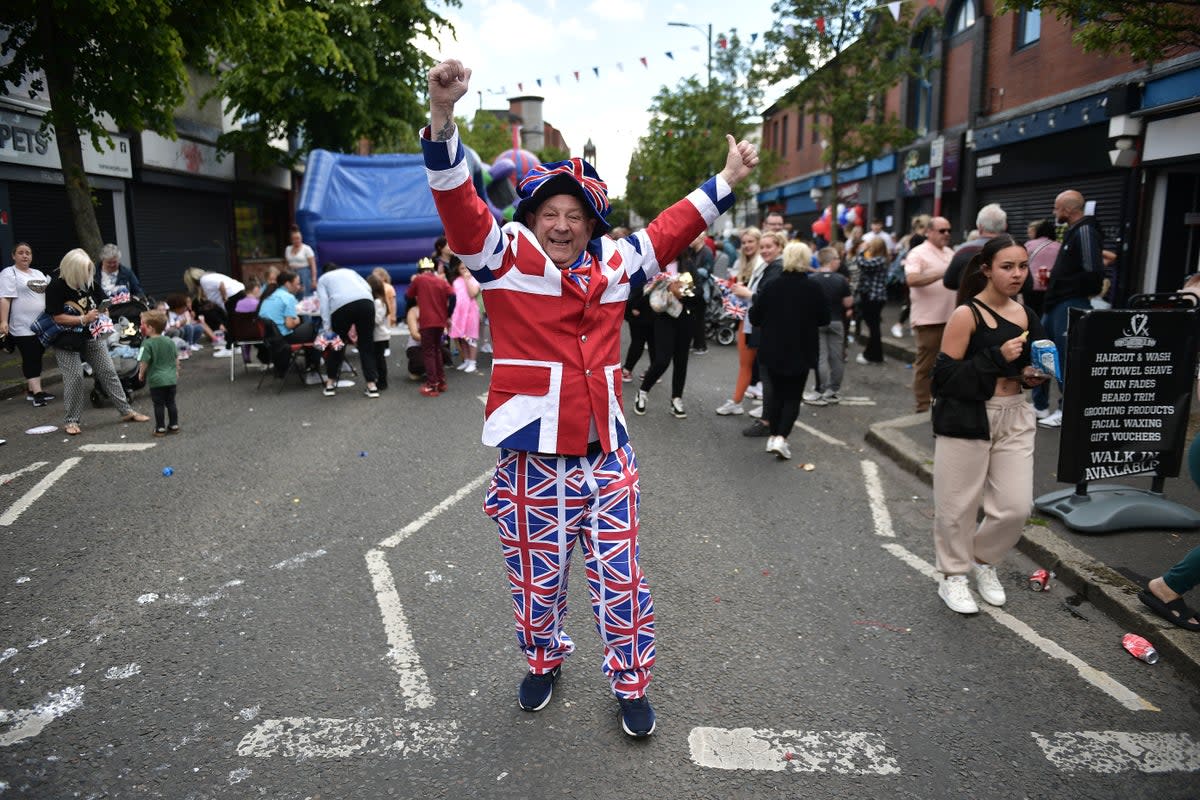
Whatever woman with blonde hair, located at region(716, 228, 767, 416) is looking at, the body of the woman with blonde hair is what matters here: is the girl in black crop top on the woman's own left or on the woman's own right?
on the woman's own left

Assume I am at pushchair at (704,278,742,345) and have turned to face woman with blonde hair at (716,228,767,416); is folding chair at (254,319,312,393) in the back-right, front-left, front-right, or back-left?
front-right

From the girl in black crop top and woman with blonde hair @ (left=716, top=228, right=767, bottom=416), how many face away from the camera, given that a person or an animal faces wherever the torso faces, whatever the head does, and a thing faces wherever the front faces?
0

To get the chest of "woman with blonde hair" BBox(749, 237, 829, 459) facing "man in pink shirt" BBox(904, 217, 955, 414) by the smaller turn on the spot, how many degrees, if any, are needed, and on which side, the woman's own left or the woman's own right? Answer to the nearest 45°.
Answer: approximately 45° to the woman's own right

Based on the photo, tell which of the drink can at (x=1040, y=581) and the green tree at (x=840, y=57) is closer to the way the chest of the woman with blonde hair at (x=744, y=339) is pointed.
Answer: the drink can

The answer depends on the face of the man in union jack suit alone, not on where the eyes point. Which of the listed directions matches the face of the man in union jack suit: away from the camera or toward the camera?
toward the camera

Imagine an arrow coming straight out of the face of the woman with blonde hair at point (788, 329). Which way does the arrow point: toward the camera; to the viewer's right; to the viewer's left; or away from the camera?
away from the camera

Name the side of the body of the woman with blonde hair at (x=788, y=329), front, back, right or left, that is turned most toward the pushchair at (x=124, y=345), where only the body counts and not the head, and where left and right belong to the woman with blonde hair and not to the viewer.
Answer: left

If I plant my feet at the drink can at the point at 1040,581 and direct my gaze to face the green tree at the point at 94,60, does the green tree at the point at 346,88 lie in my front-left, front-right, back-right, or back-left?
front-right

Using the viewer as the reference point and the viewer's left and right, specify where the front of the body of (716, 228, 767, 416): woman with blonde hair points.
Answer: facing the viewer and to the left of the viewer

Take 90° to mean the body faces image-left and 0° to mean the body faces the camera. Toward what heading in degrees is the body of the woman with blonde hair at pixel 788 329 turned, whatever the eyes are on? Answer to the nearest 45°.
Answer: approximately 180°

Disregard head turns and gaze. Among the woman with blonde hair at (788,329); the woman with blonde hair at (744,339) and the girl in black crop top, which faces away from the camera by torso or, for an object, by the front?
the woman with blonde hair at (788,329)

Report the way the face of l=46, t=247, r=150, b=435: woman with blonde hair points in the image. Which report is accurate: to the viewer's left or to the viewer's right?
to the viewer's right

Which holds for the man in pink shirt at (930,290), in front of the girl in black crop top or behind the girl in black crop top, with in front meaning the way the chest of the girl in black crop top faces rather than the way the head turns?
behind

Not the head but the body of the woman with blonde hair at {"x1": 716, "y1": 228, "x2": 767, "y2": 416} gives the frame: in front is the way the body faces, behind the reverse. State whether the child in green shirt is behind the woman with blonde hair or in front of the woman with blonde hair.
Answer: in front

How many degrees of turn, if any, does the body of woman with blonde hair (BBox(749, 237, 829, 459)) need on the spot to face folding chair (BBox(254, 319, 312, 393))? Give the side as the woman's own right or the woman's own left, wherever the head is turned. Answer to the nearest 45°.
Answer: approximately 90° to the woman's own left

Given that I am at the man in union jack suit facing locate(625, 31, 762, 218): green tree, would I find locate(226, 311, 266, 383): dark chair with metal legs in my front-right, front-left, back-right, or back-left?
front-left

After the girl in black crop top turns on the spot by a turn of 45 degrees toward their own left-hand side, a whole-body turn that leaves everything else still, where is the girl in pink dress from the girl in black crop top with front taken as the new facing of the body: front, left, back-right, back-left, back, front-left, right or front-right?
back-left

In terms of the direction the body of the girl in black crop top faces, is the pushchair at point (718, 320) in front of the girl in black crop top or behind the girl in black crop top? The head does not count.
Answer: behind

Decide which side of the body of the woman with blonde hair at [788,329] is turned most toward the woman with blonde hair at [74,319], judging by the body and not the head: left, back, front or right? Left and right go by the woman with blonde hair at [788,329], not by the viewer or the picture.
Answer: left

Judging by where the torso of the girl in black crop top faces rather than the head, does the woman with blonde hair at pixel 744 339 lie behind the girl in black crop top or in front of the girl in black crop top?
behind
